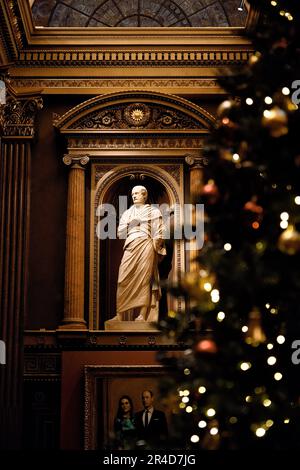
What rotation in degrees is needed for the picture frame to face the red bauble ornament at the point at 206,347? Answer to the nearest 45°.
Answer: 0° — it already faces it

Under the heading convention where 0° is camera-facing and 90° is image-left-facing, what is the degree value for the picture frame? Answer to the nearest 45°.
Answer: approximately 0°

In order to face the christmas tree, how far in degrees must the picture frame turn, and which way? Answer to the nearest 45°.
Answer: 0° — it already faces it

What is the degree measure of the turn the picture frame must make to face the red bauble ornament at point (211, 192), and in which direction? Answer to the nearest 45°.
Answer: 0° — it already faces it
